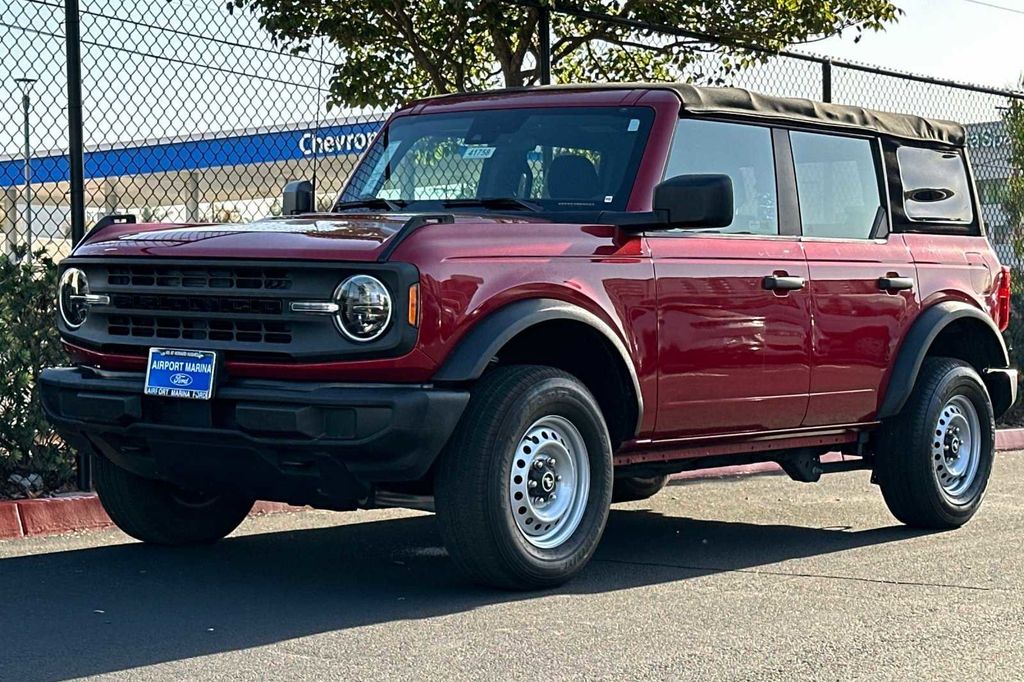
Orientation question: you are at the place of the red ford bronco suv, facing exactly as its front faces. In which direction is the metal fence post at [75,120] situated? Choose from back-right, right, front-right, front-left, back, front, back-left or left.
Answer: right

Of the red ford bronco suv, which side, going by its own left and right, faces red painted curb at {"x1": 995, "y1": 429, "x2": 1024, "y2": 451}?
back

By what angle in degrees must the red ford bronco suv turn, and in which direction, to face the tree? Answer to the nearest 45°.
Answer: approximately 135° to its right

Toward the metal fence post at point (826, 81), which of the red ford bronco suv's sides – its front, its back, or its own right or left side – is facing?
back

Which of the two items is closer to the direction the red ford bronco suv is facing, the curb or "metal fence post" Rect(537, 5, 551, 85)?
the curb

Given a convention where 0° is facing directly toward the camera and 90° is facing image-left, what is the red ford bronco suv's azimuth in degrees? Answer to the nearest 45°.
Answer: approximately 45°

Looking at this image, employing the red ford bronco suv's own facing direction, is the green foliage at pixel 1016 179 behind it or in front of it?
behind

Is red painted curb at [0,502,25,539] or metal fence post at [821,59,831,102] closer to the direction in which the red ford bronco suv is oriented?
the red painted curb
